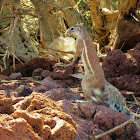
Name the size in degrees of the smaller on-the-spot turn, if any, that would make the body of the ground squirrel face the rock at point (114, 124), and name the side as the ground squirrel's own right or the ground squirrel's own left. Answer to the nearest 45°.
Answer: approximately 90° to the ground squirrel's own left

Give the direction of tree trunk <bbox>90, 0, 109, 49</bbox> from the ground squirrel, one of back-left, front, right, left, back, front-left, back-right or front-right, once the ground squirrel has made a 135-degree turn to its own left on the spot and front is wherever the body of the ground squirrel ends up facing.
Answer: back-left

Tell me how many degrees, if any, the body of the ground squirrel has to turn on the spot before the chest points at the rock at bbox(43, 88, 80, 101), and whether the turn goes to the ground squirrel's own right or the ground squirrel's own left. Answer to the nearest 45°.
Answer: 0° — it already faces it

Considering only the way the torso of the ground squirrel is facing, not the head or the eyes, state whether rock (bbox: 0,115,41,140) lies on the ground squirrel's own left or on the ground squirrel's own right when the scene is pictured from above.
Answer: on the ground squirrel's own left

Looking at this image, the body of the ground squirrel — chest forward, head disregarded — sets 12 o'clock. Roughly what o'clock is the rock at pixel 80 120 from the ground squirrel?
The rock is roughly at 9 o'clock from the ground squirrel.

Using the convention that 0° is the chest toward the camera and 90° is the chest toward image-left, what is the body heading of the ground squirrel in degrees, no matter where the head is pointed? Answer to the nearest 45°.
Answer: approximately 90°
